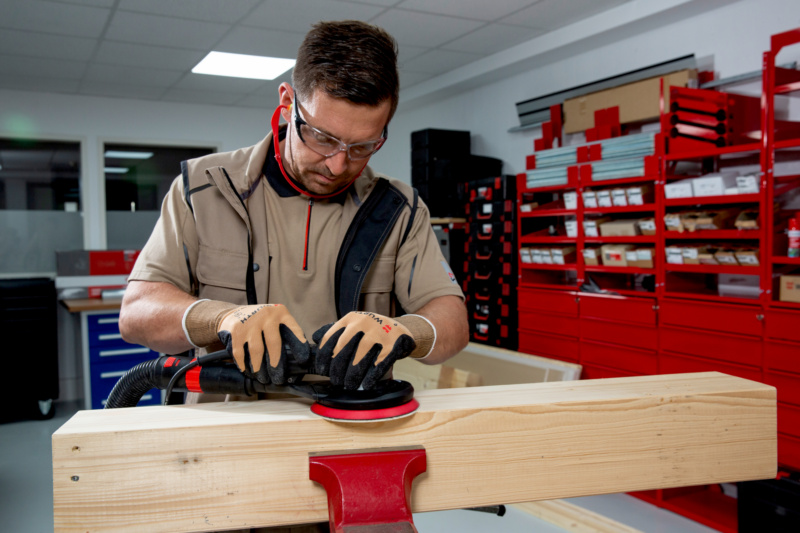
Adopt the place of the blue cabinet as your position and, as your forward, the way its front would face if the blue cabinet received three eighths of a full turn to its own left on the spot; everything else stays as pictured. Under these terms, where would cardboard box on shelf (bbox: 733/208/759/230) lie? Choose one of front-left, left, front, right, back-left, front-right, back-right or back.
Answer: right

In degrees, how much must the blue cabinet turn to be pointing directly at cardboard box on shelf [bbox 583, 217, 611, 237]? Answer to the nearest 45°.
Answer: approximately 45° to its left

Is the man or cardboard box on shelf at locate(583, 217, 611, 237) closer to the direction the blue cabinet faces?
the man

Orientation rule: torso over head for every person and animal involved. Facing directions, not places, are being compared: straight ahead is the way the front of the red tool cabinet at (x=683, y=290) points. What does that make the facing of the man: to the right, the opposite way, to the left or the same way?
to the left

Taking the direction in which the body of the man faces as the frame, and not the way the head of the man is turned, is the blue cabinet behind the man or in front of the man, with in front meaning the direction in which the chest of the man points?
behind

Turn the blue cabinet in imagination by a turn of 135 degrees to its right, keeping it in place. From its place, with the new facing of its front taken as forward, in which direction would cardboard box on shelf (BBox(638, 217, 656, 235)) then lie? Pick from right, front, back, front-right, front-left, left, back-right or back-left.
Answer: back

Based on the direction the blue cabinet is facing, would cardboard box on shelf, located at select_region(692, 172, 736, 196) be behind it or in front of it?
in front

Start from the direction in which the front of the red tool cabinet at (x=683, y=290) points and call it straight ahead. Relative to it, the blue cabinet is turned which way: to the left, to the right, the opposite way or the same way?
to the left

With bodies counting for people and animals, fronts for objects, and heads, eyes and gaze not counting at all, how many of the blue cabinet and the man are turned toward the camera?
2

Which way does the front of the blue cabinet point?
toward the camera

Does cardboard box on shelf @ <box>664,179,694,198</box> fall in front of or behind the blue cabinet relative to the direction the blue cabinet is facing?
in front

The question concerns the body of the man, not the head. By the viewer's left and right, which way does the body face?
facing the viewer

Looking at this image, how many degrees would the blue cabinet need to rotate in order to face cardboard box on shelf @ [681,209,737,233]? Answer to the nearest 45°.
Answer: approximately 45° to its left

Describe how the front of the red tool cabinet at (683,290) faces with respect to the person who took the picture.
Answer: facing the viewer and to the left of the viewer
